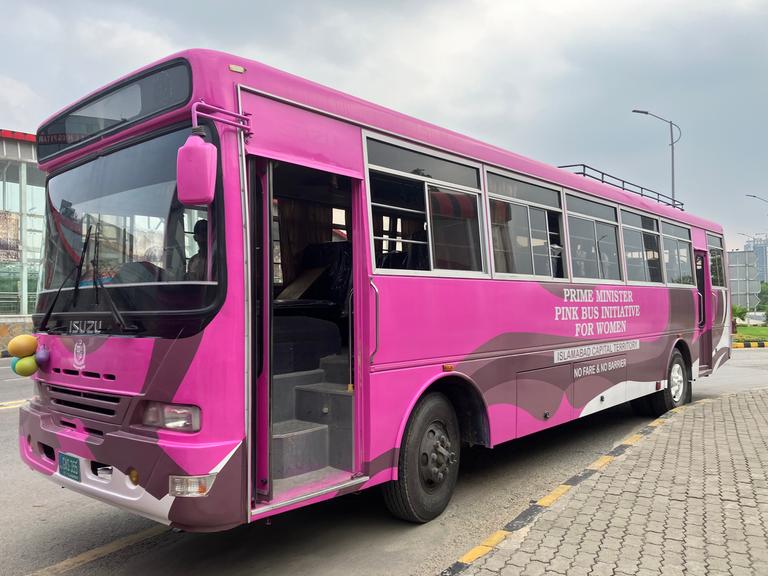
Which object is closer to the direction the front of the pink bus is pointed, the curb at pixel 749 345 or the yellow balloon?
the yellow balloon

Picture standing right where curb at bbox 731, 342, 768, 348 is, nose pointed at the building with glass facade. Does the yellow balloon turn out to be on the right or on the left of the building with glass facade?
left

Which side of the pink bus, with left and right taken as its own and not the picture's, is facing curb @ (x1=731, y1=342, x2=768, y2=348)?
back

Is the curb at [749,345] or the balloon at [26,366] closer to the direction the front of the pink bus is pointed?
the balloon

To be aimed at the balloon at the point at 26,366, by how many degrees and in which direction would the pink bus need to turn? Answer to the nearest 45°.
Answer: approximately 45° to its right

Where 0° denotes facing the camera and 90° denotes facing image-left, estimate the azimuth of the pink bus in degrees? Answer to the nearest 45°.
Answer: approximately 45°

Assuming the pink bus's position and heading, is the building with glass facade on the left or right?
on its right
